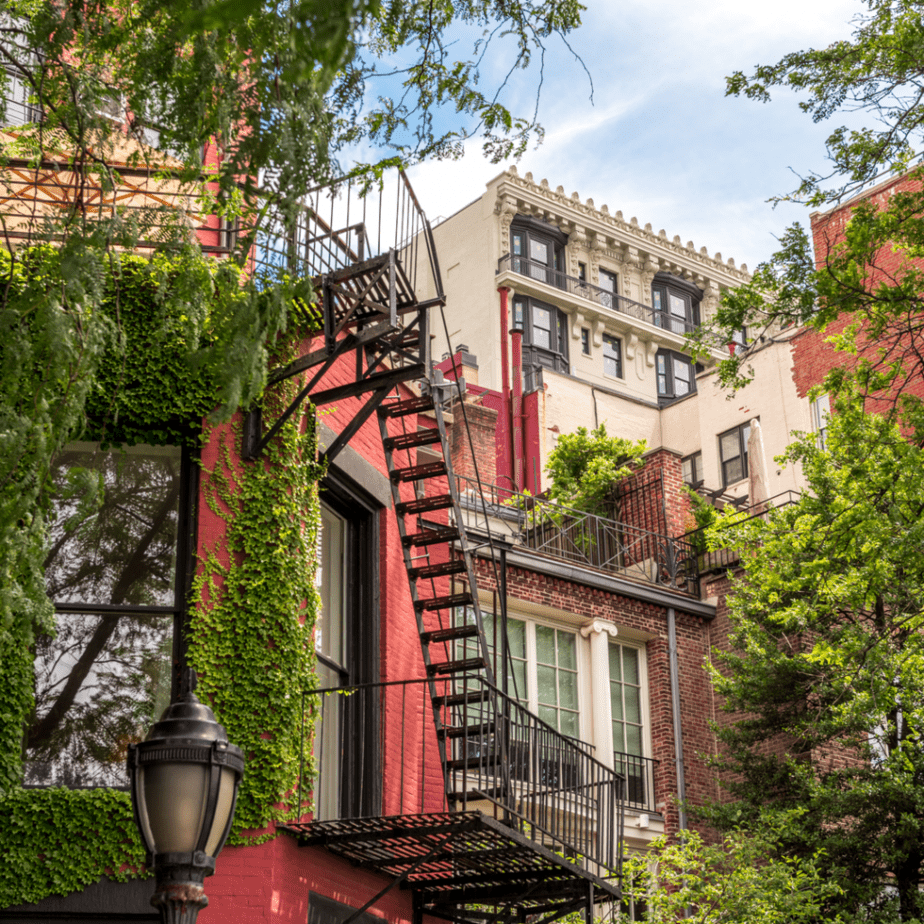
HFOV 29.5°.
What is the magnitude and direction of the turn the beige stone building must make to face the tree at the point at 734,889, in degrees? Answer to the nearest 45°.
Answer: approximately 45° to its right

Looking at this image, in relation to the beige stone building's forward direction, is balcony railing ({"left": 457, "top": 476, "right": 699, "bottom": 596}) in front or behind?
in front

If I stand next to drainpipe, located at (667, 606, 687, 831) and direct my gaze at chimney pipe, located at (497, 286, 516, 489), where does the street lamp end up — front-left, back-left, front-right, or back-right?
back-left

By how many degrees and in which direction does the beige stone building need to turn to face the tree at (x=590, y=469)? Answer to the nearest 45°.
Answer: approximately 45° to its right

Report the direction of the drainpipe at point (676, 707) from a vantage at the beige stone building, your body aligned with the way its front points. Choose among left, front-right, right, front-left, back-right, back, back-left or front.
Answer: front-right

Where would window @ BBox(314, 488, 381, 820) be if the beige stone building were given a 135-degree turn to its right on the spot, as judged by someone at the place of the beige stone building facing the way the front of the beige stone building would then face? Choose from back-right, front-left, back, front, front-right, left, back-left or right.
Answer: left

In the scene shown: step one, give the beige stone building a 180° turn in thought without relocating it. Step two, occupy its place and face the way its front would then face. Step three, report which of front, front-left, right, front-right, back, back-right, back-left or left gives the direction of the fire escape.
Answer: back-left

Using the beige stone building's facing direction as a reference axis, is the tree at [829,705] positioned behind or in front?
in front
